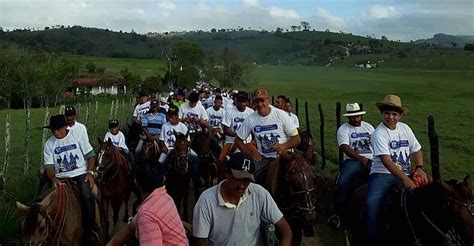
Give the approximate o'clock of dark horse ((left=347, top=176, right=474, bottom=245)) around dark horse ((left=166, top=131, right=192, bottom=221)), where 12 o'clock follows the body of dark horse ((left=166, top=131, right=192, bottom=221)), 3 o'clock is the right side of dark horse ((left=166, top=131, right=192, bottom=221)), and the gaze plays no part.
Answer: dark horse ((left=347, top=176, right=474, bottom=245)) is roughly at 11 o'clock from dark horse ((left=166, top=131, right=192, bottom=221)).

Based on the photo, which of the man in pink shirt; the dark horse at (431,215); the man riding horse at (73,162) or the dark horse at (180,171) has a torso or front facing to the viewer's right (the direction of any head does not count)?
the dark horse at (431,215)

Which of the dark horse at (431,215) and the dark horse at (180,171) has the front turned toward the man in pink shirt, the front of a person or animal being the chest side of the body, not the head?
the dark horse at (180,171)

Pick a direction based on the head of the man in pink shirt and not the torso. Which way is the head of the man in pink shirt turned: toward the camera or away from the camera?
away from the camera

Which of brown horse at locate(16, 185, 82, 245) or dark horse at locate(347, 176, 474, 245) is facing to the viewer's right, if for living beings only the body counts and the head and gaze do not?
the dark horse

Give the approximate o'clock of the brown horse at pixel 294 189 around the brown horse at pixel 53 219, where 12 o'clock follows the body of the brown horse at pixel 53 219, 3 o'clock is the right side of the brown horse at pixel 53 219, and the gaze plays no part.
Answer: the brown horse at pixel 294 189 is roughly at 8 o'clock from the brown horse at pixel 53 219.

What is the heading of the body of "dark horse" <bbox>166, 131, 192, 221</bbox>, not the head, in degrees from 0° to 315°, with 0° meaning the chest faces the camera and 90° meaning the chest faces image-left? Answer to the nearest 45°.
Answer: approximately 0°

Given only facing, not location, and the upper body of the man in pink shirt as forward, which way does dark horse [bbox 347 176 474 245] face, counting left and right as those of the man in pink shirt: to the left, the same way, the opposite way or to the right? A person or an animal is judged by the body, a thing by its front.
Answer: the opposite way

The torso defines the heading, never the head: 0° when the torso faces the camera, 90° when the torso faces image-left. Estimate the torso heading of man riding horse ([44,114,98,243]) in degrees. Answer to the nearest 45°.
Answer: approximately 45°

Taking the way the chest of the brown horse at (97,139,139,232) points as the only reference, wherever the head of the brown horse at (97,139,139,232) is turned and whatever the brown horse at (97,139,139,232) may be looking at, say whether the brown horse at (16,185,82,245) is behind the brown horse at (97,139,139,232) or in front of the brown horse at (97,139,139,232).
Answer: in front

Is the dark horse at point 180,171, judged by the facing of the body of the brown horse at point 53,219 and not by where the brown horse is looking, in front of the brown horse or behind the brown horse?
behind
